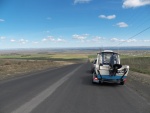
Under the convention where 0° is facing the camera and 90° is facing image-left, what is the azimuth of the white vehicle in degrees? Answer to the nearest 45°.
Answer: approximately 180°
